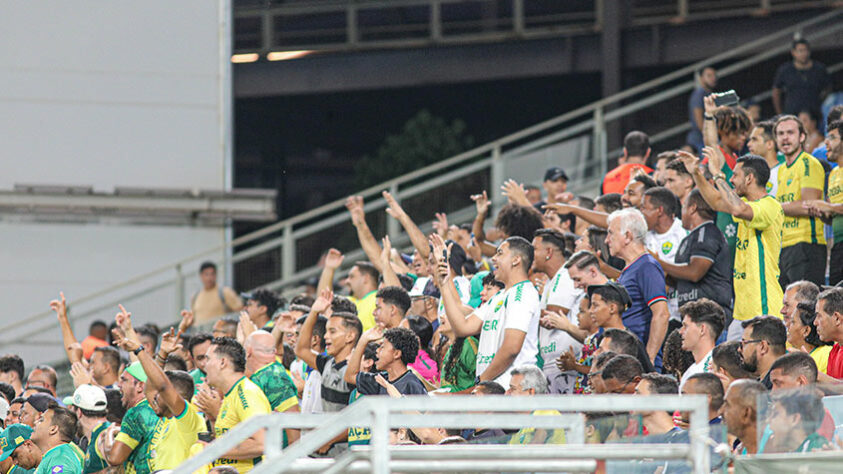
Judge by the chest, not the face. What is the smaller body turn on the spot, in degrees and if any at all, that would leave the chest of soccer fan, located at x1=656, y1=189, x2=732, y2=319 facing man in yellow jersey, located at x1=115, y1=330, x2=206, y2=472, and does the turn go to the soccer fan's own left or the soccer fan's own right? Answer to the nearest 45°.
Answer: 0° — they already face them

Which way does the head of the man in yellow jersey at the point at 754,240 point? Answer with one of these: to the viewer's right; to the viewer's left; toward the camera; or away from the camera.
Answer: to the viewer's left

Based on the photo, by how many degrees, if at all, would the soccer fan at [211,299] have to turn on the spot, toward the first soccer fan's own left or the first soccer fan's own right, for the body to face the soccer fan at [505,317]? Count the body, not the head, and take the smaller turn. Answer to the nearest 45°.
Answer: approximately 45° to the first soccer fan's own left

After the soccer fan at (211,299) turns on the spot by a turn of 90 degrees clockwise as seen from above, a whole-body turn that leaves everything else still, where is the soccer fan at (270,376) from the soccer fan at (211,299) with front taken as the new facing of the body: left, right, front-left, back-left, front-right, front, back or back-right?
back-left

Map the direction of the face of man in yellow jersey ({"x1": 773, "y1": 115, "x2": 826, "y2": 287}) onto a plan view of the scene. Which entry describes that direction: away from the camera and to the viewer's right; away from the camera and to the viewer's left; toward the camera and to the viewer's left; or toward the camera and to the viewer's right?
toward the camera and to the viewer's left

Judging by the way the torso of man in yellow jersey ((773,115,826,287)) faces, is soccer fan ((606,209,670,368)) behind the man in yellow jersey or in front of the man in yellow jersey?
in front

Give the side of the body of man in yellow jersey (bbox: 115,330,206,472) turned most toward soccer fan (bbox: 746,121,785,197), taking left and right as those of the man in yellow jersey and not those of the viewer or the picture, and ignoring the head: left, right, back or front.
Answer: back

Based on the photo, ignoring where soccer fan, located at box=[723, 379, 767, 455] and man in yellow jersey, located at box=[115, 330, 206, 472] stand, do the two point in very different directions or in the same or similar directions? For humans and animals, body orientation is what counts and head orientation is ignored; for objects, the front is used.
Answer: same or similar directions

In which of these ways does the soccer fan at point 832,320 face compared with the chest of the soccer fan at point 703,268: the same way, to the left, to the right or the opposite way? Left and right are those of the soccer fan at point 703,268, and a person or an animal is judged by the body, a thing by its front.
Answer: the same way

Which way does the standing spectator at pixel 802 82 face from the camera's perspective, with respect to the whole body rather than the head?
toward the camera

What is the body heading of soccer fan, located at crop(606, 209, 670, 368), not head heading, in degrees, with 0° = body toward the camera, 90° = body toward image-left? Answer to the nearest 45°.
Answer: approximately 90°
